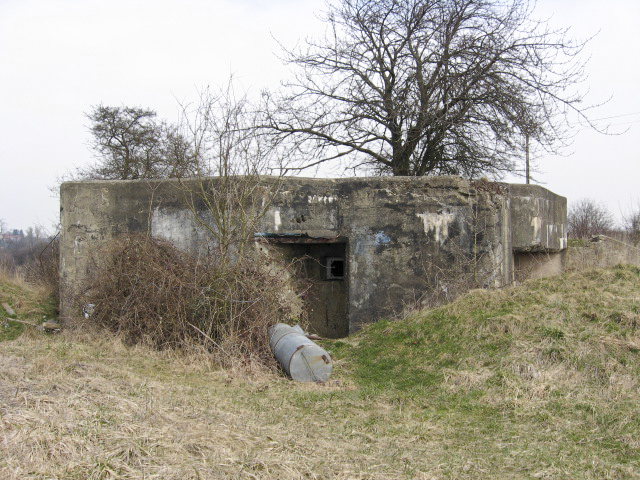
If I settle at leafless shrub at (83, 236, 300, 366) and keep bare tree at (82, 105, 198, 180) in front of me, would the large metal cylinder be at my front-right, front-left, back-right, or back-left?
back-right

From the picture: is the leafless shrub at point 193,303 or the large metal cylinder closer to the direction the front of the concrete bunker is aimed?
the large metal cylinder

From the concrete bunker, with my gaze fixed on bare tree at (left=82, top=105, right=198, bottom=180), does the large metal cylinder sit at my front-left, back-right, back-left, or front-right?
back-left

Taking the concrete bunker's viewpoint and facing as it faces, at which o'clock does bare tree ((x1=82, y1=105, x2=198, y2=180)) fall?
The bare tree is roughly at 5 o'clock from the concrete bunker.

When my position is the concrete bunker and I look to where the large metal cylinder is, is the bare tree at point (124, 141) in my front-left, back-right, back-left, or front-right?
back-right

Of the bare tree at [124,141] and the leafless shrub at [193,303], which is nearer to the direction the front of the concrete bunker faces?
the leafless shrub

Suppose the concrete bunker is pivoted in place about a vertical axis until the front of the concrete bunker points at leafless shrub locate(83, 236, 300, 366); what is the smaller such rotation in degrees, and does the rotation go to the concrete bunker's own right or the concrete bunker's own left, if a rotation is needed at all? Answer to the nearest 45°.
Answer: approximately 45° to the concrete bunker's own right

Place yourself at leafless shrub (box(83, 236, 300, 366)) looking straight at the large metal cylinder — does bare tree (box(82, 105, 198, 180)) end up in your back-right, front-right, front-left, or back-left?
back-left

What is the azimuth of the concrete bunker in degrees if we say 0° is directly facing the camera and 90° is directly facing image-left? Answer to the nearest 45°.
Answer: approximately 0°

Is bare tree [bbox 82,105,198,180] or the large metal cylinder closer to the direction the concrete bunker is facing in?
the large metal cylinder
